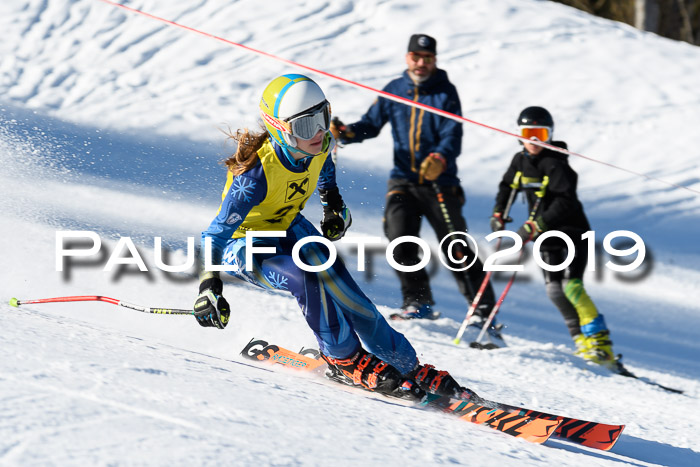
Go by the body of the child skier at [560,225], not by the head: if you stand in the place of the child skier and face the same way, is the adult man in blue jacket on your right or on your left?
on your right

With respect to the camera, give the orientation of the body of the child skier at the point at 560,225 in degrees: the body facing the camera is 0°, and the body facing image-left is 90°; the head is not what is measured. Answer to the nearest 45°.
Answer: approximately 45°

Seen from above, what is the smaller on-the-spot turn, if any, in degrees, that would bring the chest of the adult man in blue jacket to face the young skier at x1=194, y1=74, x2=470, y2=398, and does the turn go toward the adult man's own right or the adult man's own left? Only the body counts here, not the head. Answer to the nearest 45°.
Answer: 0° — they already face them

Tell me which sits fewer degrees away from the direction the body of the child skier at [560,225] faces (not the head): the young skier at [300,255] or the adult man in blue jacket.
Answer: the young skier

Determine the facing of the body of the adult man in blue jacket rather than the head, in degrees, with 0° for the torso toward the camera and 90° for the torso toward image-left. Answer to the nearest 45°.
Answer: approximately 0°
